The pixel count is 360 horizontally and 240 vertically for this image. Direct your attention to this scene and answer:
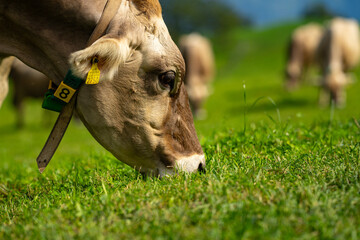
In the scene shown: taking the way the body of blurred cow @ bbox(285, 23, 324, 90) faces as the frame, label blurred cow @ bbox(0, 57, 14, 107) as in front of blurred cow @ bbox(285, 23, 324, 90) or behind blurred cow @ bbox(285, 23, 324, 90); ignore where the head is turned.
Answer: in front

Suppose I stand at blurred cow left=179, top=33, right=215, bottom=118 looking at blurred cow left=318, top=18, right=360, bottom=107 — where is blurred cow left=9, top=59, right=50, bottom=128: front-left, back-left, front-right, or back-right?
back-right

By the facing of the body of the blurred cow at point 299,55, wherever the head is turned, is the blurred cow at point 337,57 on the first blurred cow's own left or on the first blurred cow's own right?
on the first blurred cow's own left

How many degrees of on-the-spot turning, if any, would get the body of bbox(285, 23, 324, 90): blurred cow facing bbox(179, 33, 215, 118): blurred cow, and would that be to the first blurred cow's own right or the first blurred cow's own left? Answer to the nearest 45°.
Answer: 0° — it already faces it

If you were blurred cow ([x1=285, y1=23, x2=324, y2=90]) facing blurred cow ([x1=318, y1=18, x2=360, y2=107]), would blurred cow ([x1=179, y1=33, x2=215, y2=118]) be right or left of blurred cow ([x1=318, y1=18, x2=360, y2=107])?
right

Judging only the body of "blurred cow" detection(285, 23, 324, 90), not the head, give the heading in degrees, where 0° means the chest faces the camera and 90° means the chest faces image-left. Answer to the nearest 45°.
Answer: approximately 45°

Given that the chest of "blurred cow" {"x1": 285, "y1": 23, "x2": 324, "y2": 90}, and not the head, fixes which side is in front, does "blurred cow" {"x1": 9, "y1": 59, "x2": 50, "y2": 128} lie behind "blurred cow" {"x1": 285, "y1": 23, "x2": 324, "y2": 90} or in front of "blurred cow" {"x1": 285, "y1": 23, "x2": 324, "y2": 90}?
in front
